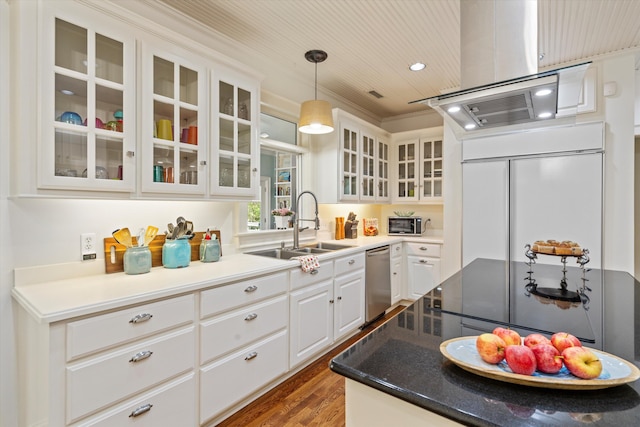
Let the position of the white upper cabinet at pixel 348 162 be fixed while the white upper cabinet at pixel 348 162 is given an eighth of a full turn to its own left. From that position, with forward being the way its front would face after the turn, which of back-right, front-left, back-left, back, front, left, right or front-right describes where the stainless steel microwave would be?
front-left

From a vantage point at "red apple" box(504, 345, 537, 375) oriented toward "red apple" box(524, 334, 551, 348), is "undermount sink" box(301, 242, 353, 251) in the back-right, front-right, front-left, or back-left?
front-left

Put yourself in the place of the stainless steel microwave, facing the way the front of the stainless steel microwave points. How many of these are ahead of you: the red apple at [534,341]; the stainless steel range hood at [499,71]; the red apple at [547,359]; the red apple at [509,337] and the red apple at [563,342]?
5

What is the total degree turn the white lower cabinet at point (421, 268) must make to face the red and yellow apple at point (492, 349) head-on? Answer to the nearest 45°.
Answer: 0° — it already faces it

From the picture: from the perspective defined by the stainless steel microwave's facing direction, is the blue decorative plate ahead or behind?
ahead

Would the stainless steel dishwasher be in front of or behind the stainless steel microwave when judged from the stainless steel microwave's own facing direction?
in front

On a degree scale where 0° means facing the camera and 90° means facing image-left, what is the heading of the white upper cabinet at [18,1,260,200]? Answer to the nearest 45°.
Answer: approximately 315°

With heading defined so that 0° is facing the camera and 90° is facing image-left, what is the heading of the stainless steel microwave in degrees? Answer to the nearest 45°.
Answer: approximately 0°

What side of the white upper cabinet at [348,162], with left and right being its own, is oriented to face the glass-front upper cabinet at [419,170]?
left

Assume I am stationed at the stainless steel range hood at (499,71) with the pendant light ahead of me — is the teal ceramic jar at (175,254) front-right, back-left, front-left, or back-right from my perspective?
front-left

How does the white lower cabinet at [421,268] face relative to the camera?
toward the camera

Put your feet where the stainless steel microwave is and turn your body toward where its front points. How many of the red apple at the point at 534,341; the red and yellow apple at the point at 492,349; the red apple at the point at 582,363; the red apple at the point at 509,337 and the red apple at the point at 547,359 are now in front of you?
5

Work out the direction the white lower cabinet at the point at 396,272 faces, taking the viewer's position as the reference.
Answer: facing the viewer and to the right of the viewer

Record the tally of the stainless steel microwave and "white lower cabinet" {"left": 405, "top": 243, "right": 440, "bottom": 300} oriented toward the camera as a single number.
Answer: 2
